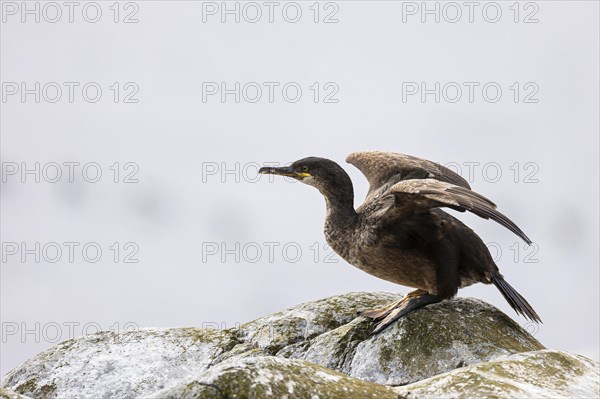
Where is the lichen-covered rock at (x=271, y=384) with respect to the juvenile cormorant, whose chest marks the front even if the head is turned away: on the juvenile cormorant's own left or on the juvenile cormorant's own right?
on the juvenile cormorant's own left

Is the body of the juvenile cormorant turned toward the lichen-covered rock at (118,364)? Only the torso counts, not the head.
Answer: yes

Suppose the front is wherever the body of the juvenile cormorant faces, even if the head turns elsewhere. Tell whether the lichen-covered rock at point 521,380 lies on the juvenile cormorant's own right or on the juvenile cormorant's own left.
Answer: on the juvenile cormorant's own left

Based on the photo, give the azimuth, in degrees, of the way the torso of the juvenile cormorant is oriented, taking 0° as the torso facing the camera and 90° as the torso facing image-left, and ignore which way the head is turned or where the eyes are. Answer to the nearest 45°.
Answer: approximately 90°
